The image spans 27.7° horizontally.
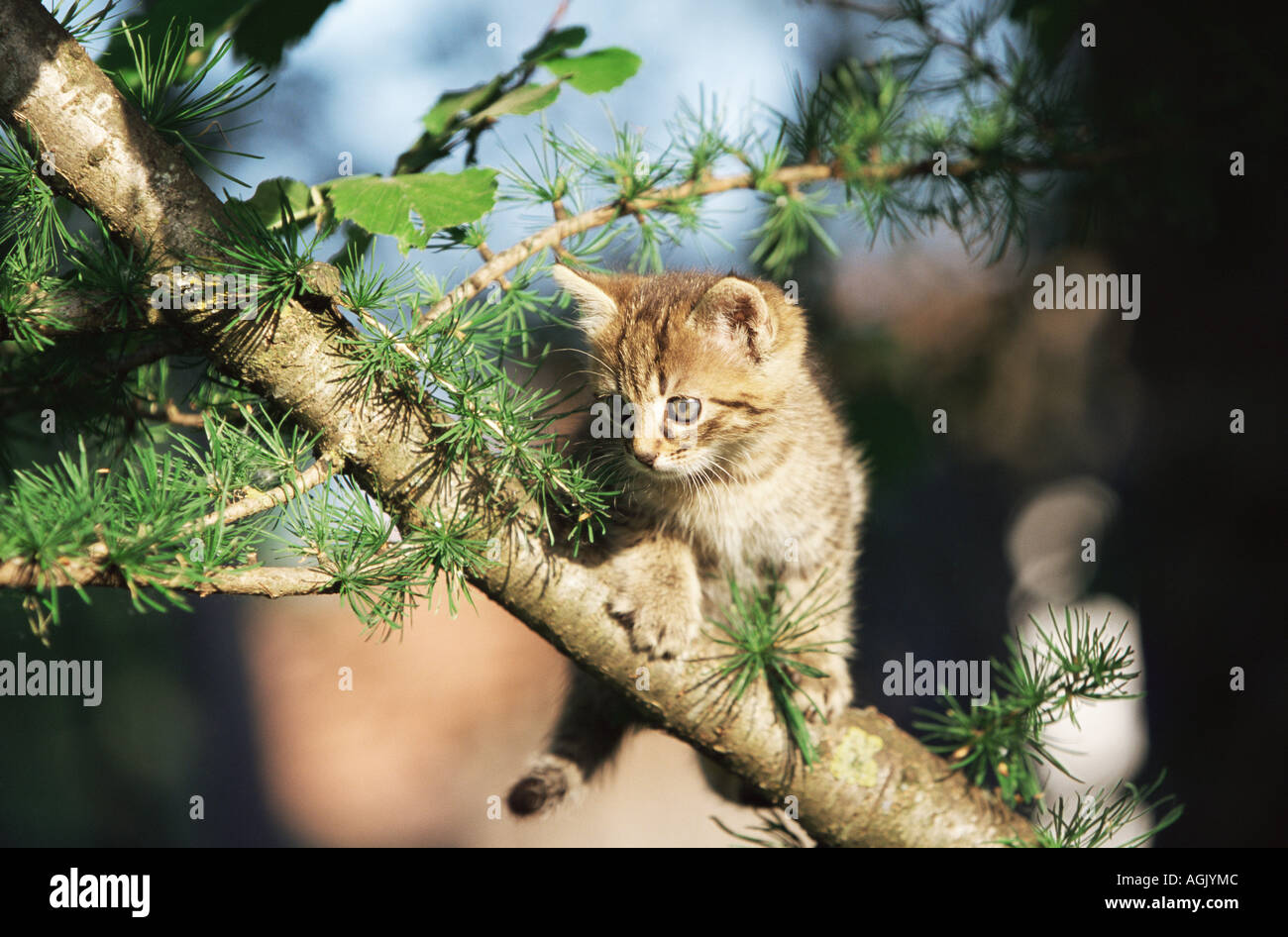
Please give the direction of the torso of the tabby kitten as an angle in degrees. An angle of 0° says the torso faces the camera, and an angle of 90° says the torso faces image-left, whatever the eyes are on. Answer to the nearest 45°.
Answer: approximately 45°
